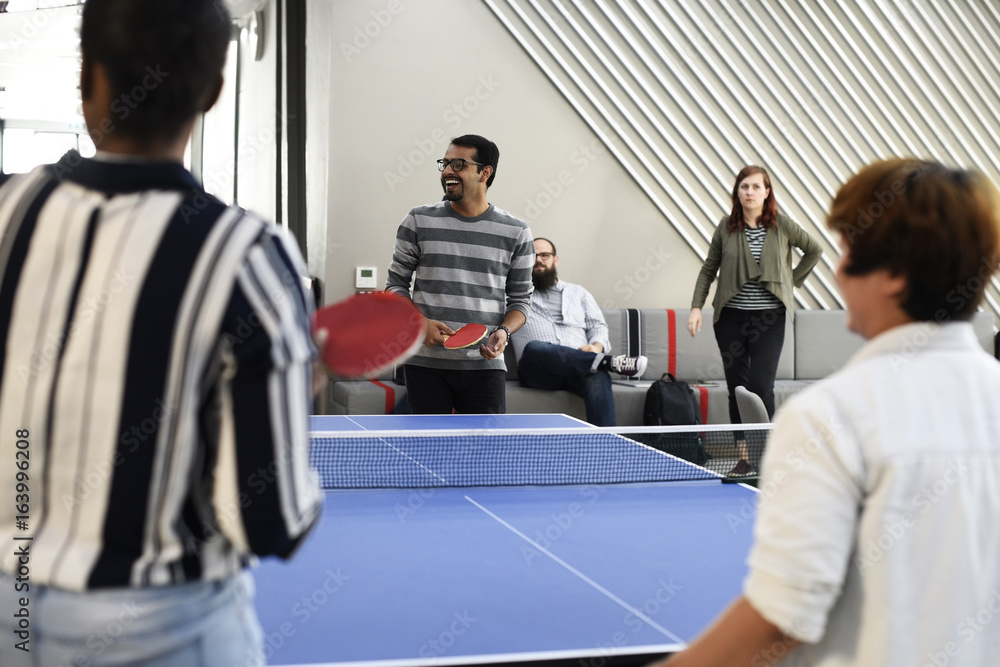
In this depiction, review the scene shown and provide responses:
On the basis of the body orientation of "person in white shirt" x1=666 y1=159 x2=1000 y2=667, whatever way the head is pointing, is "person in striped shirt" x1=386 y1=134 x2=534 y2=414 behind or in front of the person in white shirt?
in front

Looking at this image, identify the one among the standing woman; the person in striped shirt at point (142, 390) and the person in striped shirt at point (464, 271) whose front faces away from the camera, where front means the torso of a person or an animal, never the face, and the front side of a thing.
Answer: the person in striped shirt at point (142, 390)

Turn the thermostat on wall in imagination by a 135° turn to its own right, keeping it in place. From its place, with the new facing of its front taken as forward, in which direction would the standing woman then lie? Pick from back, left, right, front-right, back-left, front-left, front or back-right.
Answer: back

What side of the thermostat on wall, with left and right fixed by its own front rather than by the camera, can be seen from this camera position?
front

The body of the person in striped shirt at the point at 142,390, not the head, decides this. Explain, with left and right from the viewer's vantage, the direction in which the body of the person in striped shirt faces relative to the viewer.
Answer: facing away from the viewer

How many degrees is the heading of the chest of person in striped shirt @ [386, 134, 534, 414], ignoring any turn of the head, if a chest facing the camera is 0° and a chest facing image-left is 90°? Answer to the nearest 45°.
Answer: approximately 0°

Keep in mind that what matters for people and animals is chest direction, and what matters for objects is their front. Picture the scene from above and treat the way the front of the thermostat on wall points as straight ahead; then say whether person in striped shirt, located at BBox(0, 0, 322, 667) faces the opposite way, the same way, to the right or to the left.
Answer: the opposite way

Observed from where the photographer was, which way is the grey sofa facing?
facing the viewer

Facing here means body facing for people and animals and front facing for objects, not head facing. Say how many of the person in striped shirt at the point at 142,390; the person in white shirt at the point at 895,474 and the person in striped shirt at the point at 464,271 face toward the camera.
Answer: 1

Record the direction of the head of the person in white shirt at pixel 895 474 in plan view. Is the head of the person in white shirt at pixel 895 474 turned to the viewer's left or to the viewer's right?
to the viewer's left

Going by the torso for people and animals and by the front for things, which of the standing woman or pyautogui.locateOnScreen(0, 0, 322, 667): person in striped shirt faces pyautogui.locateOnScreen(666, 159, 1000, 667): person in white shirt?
the standing woman

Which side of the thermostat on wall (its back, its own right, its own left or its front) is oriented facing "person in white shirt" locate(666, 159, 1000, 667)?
front

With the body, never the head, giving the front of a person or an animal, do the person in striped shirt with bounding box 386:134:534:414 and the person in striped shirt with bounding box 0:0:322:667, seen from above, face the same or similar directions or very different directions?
very different directions

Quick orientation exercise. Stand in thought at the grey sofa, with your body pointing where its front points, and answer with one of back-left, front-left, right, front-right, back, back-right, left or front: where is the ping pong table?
front
